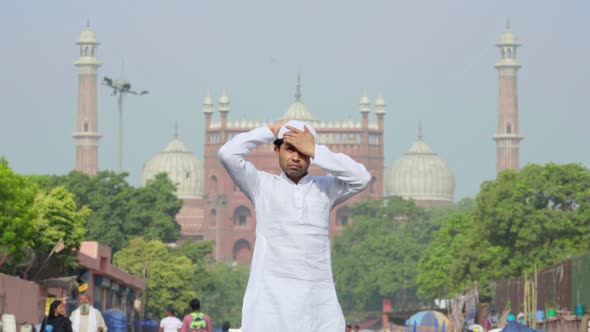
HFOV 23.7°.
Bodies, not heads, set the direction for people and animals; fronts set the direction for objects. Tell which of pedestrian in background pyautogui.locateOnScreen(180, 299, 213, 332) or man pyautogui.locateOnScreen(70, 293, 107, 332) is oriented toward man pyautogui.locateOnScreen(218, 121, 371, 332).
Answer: man pyautogui.locateOnScreen(70, 293, 107, 332)

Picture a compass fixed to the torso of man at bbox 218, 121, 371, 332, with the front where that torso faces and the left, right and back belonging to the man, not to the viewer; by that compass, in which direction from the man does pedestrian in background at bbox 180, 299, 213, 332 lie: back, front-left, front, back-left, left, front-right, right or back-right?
back

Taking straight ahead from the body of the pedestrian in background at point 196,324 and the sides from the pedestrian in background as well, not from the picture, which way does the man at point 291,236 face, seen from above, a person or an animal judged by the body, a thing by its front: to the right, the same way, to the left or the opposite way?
the opposite way

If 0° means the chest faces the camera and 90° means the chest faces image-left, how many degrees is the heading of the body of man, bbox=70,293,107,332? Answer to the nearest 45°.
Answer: approximately 0°

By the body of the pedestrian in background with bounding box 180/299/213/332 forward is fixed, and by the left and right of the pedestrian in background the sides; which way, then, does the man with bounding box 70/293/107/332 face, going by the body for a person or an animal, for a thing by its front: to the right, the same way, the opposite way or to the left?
the opposite way

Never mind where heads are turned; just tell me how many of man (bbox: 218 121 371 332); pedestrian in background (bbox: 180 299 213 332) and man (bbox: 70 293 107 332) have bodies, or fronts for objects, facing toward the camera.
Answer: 2

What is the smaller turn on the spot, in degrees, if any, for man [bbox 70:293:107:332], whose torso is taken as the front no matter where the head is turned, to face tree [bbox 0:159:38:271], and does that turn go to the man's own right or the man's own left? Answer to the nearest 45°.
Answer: approximately 180°

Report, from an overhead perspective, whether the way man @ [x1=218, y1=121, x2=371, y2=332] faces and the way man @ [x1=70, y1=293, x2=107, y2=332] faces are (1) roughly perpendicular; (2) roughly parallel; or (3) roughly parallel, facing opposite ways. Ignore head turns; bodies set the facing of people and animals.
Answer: roughly parallel

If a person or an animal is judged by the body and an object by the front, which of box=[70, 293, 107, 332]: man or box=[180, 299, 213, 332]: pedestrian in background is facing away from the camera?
the pedestrian in background

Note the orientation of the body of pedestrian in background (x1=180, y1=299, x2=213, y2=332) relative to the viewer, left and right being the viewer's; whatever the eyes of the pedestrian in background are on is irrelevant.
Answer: facing away from the viewer

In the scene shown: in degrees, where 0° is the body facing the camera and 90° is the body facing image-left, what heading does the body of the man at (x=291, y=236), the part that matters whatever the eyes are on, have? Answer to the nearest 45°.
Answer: approximately 0°

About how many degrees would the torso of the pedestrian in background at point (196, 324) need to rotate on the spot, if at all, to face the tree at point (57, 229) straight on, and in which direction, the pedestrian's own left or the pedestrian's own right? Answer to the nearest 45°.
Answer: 0° — they already face it
